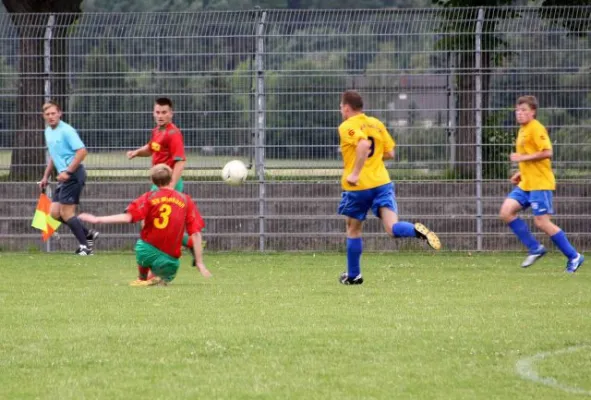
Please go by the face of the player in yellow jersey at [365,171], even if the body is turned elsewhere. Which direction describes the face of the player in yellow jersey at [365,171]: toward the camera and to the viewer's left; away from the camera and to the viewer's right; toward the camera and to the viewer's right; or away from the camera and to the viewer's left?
away from the camera and to the viewer's left

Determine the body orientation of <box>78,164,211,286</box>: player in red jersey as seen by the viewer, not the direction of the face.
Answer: away from the camera

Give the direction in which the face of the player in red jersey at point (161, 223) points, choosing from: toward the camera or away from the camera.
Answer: away from the camera

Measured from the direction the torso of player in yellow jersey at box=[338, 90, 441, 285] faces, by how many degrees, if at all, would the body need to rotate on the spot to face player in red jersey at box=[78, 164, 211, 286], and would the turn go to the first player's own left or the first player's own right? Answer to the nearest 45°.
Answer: approximately 45° to the first player's own left

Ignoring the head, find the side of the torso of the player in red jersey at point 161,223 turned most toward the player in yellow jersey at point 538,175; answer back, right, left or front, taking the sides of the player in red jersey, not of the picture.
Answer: right

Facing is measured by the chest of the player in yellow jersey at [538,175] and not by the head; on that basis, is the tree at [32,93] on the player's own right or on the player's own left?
on the player's own right

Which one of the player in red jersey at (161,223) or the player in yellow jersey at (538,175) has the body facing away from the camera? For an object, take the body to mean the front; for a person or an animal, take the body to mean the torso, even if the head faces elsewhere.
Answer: the player in red jersey

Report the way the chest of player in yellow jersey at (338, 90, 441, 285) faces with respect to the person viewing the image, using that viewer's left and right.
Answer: facing away from the viewer and to the left of the viewer

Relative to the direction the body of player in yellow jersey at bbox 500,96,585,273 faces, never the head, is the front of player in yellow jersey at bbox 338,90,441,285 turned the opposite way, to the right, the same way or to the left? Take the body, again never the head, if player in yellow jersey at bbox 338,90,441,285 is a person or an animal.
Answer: to the right

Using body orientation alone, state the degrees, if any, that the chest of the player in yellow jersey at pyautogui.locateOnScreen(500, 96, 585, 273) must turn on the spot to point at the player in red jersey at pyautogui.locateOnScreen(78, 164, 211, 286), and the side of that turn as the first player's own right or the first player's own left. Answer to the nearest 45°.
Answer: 0° — they already face them

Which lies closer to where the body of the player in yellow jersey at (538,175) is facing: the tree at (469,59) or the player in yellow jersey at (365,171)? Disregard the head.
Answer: the player in yellow jersey
